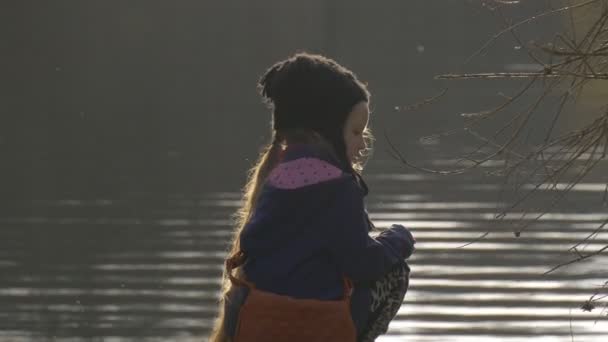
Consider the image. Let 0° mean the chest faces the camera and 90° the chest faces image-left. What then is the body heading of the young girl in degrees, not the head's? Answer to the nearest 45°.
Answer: approximately 225°

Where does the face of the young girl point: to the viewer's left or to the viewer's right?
to the viewer's right
